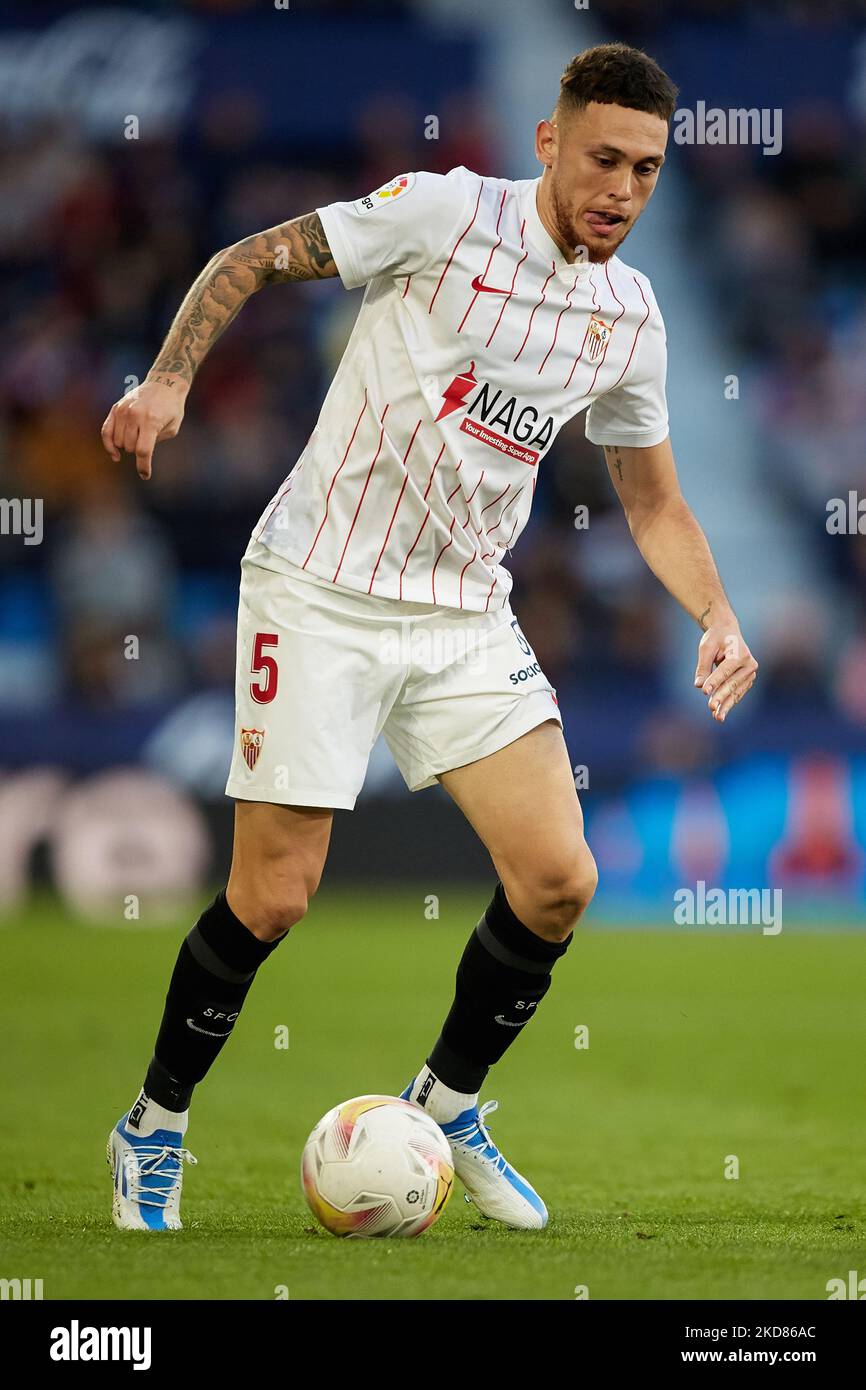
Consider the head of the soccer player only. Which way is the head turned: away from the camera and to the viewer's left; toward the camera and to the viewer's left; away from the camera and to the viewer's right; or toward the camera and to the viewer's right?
toward the camera and to the viewer's right
